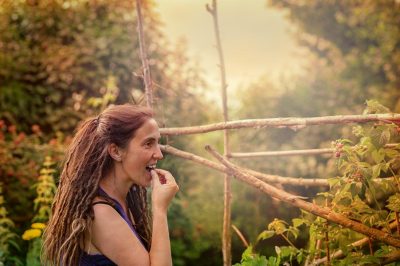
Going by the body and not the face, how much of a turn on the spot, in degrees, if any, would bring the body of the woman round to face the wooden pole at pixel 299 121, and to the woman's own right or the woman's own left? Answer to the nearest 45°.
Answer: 0° — they already face it

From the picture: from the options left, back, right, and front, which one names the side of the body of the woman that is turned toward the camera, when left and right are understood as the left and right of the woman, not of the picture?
right

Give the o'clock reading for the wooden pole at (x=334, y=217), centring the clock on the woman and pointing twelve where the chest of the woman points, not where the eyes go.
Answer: The wooden pole is roughly at 12 o'clock from the woman.

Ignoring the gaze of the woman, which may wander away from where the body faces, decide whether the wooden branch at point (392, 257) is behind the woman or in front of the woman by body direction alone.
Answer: in front

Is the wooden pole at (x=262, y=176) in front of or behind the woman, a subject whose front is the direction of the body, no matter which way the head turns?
in front

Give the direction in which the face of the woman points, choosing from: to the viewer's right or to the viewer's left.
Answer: to the viewer's right

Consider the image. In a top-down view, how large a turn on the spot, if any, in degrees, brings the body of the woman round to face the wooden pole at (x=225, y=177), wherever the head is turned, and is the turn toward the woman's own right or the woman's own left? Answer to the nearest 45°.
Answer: approximately 45° to the woman's own left
